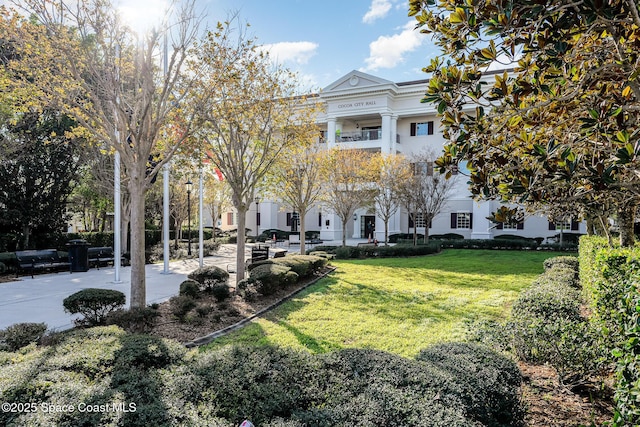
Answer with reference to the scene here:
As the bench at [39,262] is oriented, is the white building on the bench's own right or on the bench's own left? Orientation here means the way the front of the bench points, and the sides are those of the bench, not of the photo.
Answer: on the bench's own left

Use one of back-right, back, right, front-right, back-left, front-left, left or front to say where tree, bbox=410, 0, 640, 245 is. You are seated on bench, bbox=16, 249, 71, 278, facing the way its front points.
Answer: front-right

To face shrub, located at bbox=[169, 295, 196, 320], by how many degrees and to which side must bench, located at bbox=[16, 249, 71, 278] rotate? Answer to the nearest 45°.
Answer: approximately 45° to its right

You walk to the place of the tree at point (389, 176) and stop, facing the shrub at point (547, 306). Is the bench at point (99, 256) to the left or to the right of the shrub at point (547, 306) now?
right

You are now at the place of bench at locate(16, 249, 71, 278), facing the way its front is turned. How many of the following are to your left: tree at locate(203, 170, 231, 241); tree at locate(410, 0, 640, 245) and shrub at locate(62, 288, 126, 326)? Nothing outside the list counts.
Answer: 1

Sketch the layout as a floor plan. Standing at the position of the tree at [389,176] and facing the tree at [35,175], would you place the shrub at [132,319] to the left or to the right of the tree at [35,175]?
left

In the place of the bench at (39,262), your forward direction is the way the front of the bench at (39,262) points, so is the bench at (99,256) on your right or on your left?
on your left

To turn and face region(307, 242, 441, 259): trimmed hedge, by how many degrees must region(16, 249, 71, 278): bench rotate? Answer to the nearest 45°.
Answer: approximately 45° to its left

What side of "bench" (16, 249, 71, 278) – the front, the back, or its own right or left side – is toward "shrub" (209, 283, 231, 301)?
front

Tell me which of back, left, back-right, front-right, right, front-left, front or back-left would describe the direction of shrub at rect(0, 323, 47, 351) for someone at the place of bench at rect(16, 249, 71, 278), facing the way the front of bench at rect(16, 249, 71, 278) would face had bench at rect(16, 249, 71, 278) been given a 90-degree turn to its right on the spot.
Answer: front-left

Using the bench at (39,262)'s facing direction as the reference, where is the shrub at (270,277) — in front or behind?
in front

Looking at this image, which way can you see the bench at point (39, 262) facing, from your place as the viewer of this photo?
facing the viewer and to the right of the viewer

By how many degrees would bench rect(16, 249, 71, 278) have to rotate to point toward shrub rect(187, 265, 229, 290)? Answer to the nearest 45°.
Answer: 0° — it already faces it

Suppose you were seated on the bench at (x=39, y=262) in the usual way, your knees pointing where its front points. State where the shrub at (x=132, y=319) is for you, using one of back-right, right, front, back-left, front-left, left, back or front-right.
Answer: front-right

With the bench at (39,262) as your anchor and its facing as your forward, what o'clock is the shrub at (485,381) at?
The shrub is roughly at 1 o'clock from the bench.
